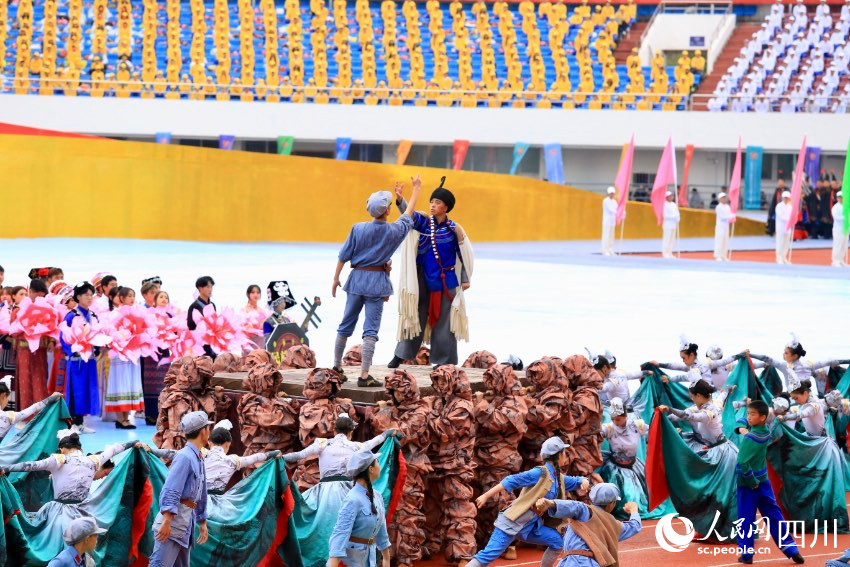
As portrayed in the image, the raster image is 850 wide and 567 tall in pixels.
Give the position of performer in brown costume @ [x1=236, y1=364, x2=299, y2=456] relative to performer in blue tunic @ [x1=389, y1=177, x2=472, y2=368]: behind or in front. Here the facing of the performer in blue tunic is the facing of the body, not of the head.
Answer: in front

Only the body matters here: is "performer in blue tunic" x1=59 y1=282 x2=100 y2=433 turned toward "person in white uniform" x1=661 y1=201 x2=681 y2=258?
no

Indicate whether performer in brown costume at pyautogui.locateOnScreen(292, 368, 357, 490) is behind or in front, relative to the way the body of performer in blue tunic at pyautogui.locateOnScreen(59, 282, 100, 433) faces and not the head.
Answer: in front

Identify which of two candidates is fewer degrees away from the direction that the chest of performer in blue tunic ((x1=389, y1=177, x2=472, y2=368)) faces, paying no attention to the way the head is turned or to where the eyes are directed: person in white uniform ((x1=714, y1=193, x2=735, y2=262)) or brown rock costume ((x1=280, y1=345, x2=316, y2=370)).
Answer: the brown rock costume
